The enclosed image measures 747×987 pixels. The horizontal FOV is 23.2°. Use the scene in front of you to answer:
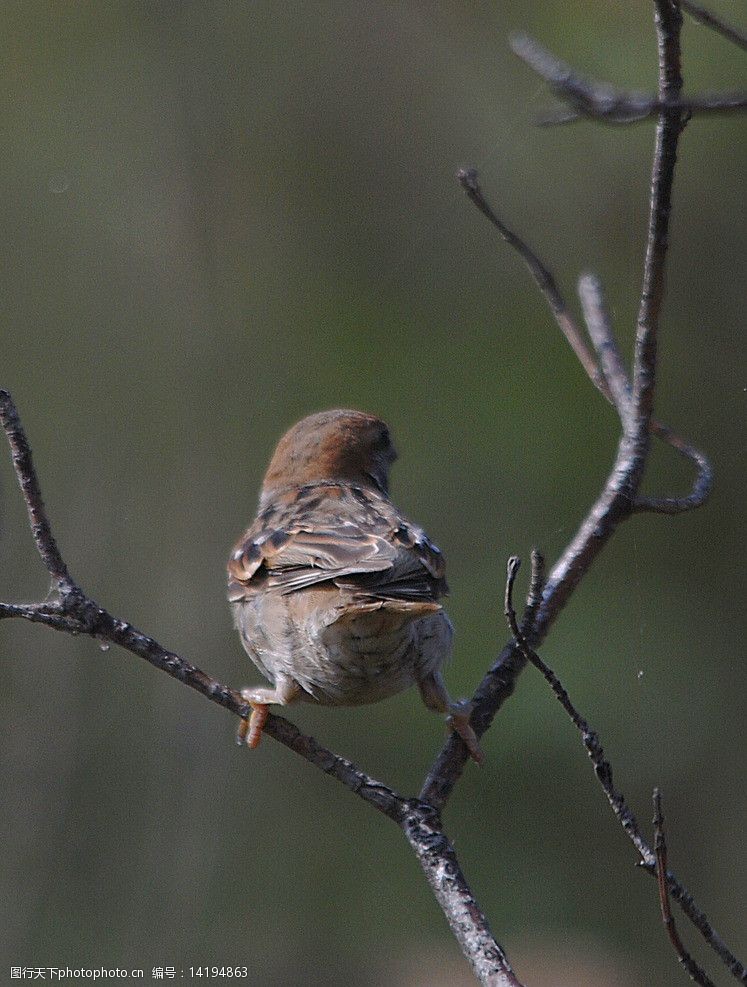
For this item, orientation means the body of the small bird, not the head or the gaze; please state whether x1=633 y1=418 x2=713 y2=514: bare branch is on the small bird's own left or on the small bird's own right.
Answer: on the small bird's own right

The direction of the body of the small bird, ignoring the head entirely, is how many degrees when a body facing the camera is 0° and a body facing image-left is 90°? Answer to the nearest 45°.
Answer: approximately 180°

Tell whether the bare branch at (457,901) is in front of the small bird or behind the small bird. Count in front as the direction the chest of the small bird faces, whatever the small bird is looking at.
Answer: behind
